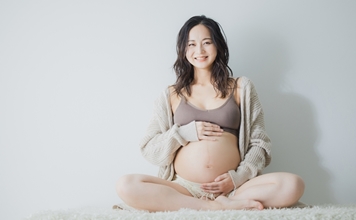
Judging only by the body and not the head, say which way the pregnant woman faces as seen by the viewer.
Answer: toward the camera
